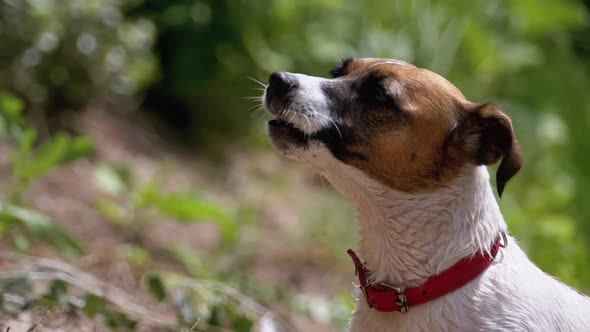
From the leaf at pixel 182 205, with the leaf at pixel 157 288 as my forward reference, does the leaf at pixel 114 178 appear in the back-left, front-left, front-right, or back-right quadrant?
back-right

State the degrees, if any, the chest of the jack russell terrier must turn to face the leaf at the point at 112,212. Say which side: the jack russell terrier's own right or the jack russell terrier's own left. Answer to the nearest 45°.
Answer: approximately 45° to the jack russell terrier's own right

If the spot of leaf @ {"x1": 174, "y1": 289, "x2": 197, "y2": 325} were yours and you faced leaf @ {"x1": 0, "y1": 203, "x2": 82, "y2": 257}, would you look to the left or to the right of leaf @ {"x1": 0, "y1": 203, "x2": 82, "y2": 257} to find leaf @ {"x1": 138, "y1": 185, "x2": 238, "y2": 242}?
right

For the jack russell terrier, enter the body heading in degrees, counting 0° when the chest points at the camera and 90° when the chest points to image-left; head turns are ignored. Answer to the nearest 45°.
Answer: approximately 90°
